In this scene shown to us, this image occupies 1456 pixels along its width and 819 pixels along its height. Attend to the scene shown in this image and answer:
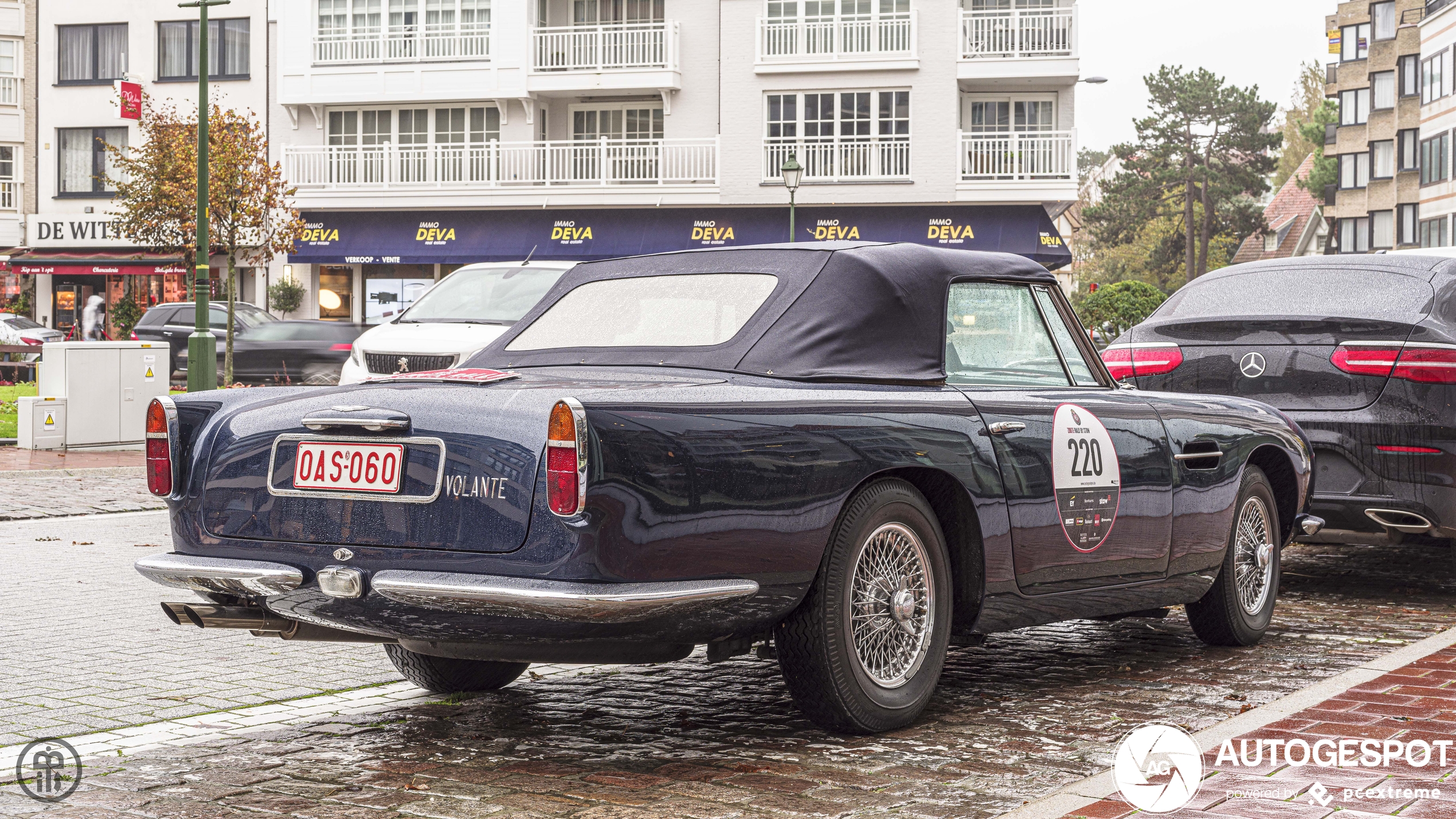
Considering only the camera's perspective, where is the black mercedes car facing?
facing away from the viewer and to the right of the viewer

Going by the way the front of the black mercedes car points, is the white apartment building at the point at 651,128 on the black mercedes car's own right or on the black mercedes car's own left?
on the black mercedes car's own left

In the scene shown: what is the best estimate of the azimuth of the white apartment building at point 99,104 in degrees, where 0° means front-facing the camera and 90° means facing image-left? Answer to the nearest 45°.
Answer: approximately 0°

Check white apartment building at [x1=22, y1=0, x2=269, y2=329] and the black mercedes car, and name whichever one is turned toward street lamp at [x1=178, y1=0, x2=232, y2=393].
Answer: the white apartment building

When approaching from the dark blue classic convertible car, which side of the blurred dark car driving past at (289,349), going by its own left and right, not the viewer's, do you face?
left

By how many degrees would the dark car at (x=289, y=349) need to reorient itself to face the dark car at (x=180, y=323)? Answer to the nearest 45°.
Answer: approximately 45° to its right

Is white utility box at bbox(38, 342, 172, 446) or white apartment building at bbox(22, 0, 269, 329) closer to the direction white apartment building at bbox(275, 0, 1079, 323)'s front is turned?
the white utility box

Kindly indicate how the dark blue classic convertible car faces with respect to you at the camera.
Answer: facing away from the viewer and to the right of the viewer

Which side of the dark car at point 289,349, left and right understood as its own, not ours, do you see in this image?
left

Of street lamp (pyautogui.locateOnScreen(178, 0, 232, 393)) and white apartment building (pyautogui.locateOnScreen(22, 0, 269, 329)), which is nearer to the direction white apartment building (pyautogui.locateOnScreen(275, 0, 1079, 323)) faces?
the street lamp

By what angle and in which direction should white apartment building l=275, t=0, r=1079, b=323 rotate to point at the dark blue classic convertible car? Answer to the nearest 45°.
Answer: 0° — it already faces it

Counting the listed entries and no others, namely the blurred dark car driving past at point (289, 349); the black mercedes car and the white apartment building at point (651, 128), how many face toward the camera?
1

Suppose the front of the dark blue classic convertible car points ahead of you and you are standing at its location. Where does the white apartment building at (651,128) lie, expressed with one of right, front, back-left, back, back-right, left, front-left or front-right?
front-left

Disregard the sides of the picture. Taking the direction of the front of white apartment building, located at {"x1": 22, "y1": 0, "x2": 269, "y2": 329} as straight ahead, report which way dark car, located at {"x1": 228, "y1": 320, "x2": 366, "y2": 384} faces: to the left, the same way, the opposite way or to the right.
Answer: to the right

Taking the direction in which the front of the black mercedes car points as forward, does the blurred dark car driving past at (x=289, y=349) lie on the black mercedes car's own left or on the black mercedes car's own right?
on the black mercedes car's own left
